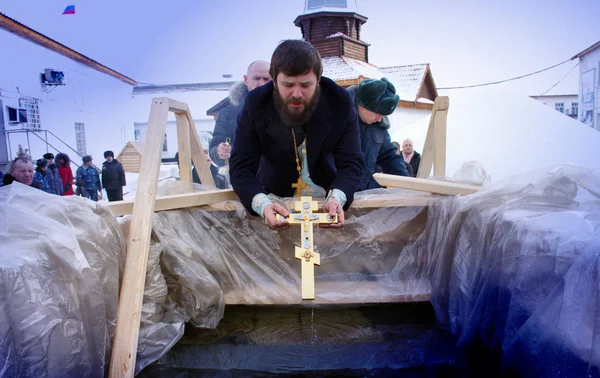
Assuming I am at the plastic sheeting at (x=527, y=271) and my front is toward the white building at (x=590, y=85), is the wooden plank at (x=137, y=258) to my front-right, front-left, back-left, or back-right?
back-left

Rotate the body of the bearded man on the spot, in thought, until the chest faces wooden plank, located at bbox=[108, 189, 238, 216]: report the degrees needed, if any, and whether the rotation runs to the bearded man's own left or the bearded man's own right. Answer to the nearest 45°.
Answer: approximately 90° to the bearded man's own right

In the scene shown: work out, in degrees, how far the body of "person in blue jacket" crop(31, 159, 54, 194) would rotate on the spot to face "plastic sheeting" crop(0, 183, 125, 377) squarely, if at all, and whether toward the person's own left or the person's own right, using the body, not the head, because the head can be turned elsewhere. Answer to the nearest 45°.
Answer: approximately 45° to the person's own right

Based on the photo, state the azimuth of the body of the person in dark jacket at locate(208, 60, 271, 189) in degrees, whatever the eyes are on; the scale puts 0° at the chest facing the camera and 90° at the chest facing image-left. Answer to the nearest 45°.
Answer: approximately 315°
